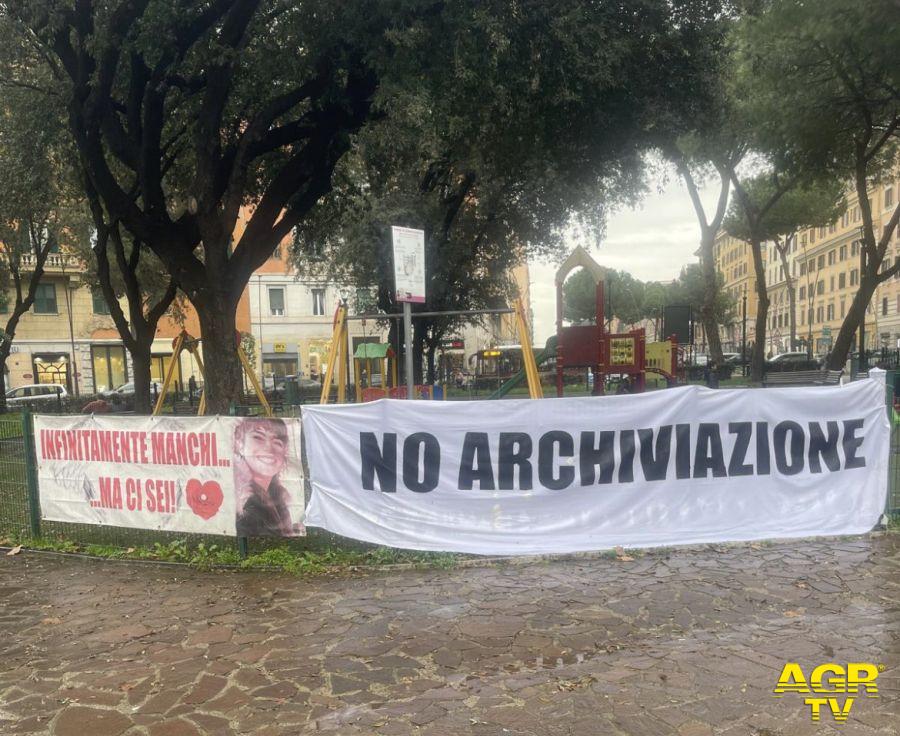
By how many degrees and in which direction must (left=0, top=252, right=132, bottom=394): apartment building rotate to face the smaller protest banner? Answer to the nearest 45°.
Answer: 0° — it already faces it

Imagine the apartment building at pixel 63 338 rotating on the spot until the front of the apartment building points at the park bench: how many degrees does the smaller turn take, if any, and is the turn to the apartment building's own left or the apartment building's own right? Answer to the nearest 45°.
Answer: approximately 45° to the apartment building's own left

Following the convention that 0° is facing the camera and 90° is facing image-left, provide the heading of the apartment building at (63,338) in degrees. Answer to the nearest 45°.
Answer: approximately 0°

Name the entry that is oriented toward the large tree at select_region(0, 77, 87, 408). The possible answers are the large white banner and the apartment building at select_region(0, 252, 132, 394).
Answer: the apartment building

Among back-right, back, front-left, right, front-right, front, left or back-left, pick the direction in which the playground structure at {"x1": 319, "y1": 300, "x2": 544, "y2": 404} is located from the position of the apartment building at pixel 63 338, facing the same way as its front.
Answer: front

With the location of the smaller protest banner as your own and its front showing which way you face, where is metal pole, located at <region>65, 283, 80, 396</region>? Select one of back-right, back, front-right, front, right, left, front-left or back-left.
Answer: back

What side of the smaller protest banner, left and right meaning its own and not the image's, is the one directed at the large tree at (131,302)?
back

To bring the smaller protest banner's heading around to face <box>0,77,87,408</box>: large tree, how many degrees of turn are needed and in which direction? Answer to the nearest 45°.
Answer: approximately 180°

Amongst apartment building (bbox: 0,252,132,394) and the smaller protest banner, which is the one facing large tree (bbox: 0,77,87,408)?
the apartment building

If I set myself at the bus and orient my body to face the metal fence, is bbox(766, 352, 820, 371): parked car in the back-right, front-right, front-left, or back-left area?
back-left

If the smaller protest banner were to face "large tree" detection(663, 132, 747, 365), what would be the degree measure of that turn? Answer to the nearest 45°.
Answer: approximately 135° to its left

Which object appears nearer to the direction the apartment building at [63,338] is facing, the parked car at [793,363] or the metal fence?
the metal fence
